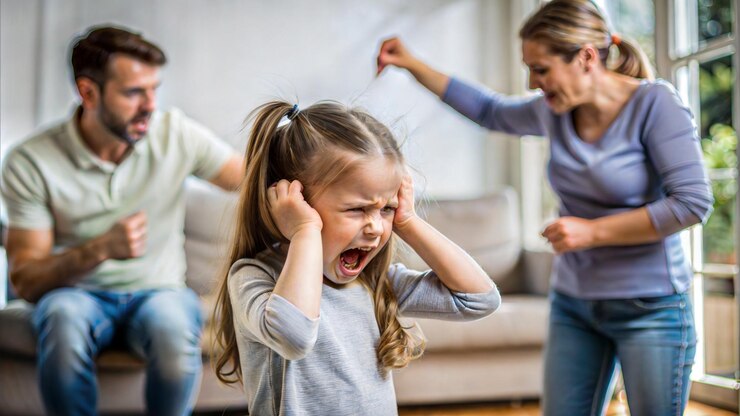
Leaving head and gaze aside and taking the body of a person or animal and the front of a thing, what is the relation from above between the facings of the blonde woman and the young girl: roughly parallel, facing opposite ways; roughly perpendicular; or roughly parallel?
roughly perpendicular

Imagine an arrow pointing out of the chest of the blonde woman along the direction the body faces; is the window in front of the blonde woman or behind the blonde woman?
behind

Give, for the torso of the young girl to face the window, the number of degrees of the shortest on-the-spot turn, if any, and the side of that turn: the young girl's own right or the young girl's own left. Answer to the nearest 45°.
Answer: approximately 90° to the young girl's own left

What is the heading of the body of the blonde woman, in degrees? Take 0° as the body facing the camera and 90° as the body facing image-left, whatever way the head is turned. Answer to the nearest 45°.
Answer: approximately 45°

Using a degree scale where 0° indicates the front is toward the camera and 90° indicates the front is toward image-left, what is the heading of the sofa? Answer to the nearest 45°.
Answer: approximately 0°

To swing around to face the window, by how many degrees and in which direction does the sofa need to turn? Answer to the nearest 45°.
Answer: approximately 90° to its left

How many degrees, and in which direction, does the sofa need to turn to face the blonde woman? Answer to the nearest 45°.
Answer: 0° — it already faces them
